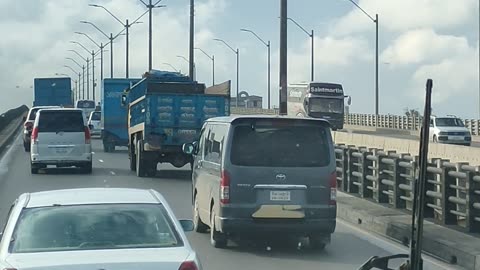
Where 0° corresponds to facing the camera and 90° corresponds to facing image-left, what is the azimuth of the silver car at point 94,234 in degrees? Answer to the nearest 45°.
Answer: approximately 180°

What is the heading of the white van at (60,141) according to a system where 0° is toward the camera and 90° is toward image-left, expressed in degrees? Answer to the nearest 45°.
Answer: approximately 180°

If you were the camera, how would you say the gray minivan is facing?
facing away from the viewer

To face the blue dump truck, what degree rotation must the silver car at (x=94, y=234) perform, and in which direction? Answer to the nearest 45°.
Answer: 0° — it already faces it

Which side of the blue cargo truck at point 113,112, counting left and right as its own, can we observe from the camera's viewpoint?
back

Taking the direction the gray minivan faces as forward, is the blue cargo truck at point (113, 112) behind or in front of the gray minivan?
in front

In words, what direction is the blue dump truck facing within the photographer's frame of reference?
facing away from the viewer
